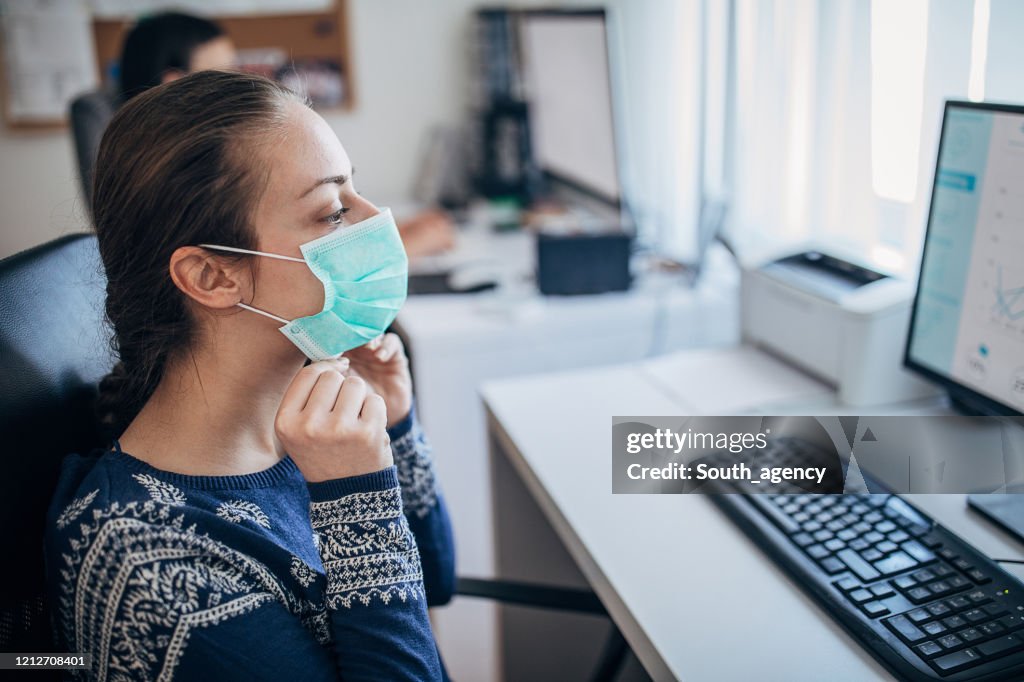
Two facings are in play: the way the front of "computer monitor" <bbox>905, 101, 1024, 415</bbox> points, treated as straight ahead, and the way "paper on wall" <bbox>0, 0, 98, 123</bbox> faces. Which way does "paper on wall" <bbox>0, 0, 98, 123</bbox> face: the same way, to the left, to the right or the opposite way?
to the left

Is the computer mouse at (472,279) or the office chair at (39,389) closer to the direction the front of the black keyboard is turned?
the office chair

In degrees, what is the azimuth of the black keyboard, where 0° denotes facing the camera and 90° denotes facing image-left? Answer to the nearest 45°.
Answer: approximately 45°

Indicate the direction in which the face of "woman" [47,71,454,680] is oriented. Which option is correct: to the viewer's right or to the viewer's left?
to the viewer's right

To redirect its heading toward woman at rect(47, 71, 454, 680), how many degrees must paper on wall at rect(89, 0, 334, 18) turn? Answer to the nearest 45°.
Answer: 0° — it already faces them

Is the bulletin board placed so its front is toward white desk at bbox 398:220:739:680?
yes

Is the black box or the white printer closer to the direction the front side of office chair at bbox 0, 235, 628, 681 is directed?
the white printer

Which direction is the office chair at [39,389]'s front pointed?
to the viewer's right

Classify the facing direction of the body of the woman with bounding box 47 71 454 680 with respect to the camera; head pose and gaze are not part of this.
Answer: to the viewer's right

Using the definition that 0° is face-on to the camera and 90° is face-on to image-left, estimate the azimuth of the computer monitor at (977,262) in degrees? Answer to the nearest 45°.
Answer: approximately 45°
